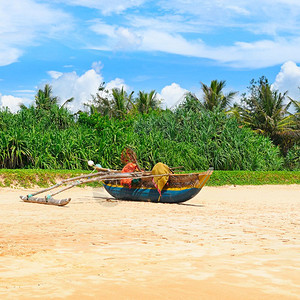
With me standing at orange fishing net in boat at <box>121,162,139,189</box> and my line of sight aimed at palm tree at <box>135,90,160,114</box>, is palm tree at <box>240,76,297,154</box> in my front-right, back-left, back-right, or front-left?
front-right
